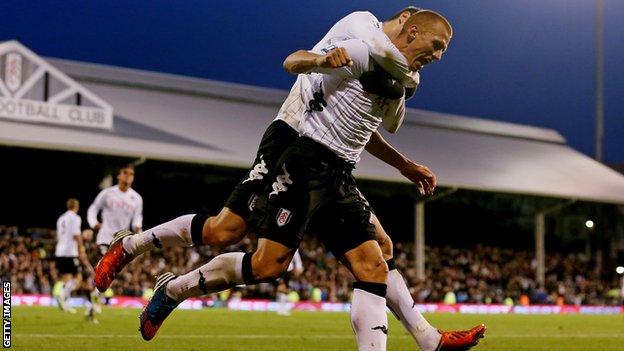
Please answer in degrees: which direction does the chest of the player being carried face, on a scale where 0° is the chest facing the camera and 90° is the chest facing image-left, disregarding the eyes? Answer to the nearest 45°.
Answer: approximately 270°

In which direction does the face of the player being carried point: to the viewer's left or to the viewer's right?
to the viewer's right
